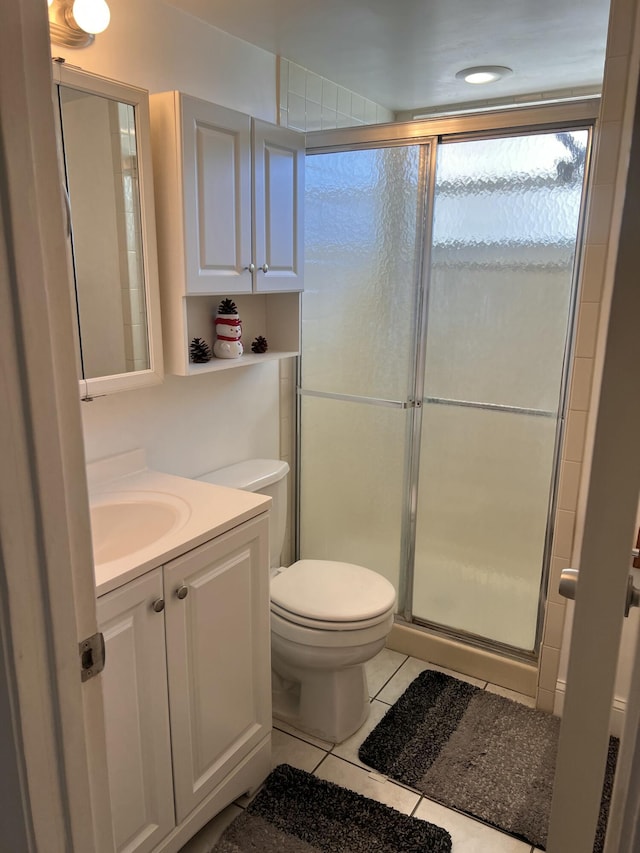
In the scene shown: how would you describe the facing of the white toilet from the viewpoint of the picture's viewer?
facing the viewer and to the right of the viewer

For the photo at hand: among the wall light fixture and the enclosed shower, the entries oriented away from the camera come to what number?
0

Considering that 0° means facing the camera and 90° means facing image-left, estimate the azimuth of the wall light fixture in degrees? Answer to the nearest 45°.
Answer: approximately 315°

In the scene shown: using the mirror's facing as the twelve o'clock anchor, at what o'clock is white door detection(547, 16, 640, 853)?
The white door is roughly at 1 o'clock from the mirror.

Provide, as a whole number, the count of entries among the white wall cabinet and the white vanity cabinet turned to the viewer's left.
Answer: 0

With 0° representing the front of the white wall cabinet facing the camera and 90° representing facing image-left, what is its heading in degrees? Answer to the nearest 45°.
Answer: approximately 315°
